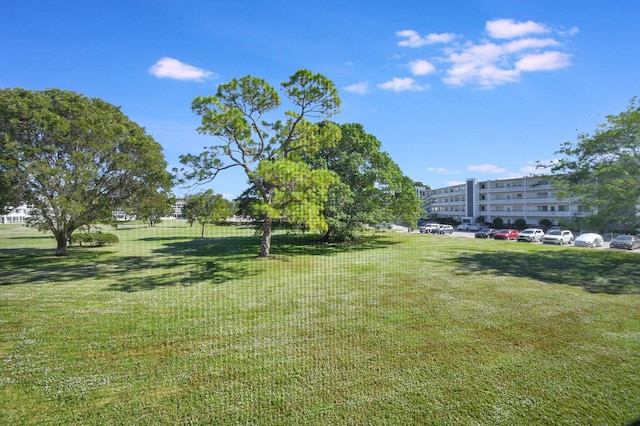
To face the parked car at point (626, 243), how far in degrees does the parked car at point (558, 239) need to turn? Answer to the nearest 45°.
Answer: approximately 90° to its left

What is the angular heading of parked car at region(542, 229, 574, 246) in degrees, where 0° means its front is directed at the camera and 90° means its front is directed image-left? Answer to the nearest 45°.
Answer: approximately 45°

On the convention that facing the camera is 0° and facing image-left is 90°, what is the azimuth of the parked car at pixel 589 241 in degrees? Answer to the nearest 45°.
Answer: approximately 45°

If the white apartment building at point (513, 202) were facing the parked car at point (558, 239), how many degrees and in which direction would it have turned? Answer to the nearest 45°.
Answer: approximately 45° to its left

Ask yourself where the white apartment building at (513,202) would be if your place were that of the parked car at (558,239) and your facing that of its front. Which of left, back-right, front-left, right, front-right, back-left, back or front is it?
back-right

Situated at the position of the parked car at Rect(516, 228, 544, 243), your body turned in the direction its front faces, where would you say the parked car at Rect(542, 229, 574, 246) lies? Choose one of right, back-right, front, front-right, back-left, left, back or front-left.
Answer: left

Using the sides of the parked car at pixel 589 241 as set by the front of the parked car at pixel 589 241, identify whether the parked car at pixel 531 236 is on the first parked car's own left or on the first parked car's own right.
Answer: on the first parked car's own right
